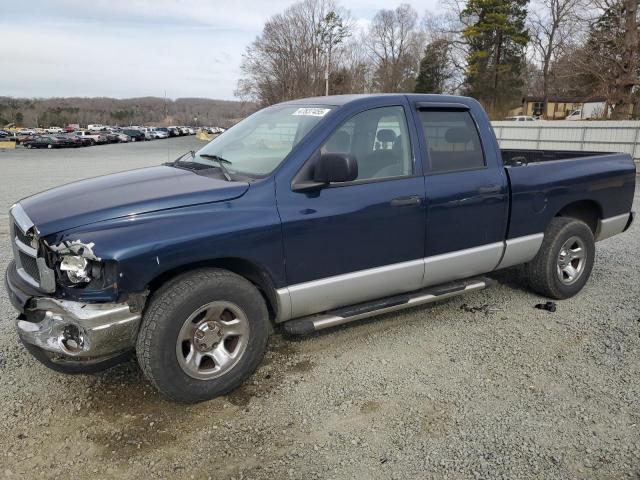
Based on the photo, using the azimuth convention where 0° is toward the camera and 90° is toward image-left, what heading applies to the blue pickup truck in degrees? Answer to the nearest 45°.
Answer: approximately 45°

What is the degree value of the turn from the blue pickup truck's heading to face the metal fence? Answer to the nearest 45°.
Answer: approximately 180°

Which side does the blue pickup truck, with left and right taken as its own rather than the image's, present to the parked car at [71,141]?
right

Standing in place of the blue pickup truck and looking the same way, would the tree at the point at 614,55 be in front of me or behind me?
behind

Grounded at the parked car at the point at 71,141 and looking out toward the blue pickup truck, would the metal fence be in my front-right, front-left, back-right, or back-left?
front-left

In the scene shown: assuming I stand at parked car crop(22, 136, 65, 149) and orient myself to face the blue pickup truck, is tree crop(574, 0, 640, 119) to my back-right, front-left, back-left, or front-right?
front-left

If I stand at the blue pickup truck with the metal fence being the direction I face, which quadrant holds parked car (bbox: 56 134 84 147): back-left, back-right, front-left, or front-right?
front-left
